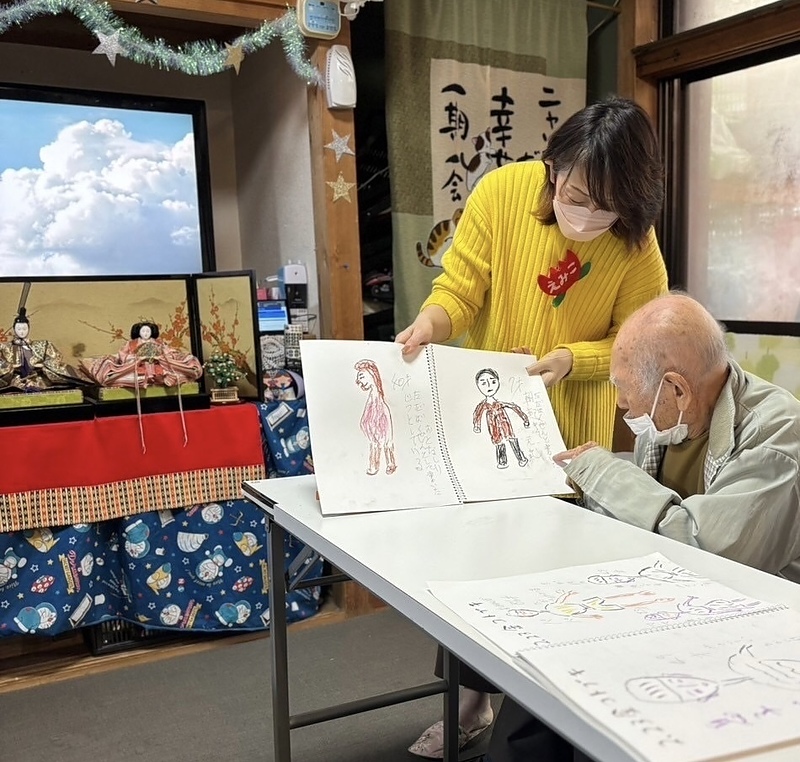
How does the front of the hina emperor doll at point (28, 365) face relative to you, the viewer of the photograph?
facing the viewer

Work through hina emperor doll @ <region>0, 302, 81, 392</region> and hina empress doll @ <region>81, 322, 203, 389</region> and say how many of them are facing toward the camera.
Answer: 2

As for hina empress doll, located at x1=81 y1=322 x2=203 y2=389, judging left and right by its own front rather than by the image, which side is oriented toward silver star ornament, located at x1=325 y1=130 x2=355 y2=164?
left

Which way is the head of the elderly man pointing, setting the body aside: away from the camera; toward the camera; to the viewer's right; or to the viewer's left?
to the viewer's left

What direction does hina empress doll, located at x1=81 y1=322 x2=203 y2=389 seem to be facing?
toward the camera

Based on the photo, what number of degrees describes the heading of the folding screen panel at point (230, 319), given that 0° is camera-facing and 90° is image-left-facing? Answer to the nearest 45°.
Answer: approximately 45°

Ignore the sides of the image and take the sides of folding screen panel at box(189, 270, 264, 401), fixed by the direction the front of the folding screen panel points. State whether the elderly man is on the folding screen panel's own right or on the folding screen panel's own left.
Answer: on the folding screen panel's own left

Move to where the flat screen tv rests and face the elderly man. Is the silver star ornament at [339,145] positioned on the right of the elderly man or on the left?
left

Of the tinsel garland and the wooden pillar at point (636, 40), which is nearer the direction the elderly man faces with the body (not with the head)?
the tinsel garland

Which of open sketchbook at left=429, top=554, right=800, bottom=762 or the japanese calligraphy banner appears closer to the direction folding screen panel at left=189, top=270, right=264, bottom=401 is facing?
the open sketchbook

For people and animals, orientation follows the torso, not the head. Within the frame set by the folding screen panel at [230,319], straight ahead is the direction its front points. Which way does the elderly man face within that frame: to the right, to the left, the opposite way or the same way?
to the right

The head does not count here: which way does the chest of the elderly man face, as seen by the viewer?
to the viewer's left

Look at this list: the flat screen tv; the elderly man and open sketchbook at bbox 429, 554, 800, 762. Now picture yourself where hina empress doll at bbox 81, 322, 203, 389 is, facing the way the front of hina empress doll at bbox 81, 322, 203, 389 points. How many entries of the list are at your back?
1
